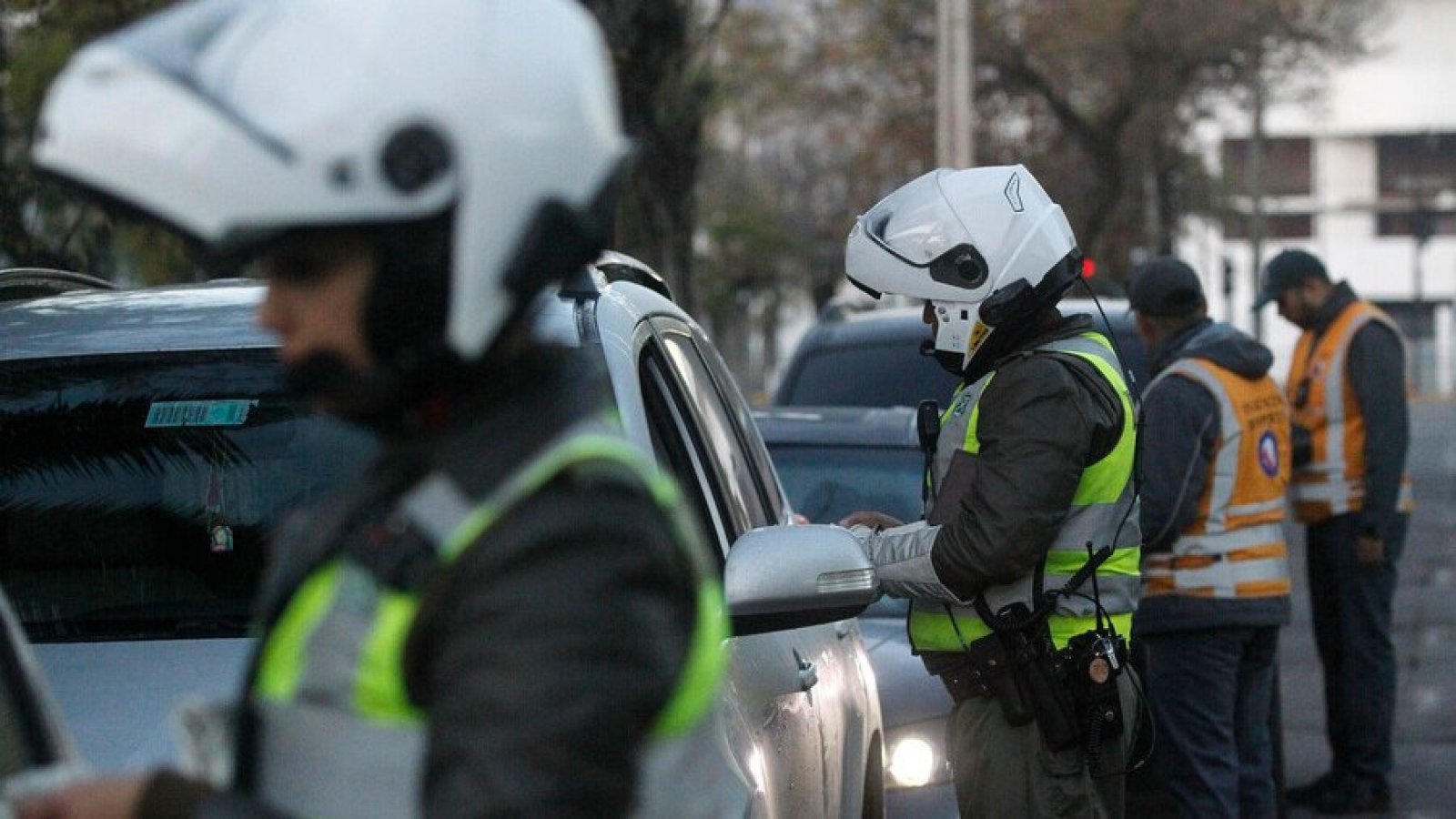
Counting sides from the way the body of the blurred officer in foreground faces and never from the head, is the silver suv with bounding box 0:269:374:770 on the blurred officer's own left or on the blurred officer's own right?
on the blurred officer's own right

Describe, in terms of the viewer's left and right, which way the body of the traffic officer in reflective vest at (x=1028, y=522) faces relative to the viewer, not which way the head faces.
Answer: facing to the left of the viewer

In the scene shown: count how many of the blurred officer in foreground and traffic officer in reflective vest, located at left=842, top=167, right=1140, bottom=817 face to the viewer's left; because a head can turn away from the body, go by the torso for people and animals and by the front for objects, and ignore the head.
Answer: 2

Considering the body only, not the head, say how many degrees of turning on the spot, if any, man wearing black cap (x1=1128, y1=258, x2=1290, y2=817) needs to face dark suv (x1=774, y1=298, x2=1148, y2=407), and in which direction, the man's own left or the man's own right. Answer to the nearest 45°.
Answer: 0° — they already face it

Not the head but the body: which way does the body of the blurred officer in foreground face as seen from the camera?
to the viewer's left

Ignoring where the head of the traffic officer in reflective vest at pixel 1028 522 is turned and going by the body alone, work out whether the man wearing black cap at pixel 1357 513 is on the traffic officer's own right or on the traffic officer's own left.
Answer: on the traffic officer's own right

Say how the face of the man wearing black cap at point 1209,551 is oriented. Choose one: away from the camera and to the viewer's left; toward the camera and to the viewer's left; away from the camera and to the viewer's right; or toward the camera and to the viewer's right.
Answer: away from the camera and to the viewer's left
